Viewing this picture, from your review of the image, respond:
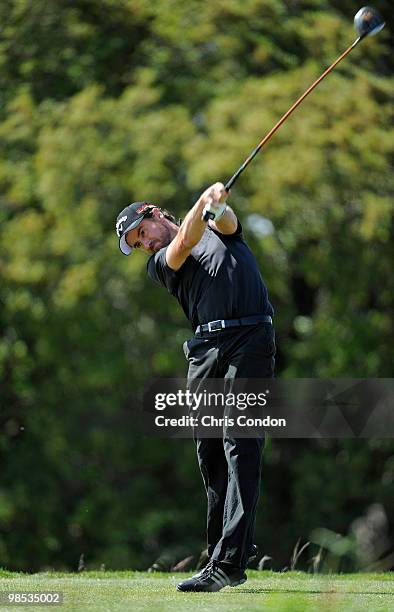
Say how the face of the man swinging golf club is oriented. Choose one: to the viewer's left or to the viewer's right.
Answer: to the viewer's left

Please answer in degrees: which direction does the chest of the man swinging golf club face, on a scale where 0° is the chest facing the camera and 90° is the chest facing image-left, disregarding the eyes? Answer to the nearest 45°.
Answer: approximately 45°
